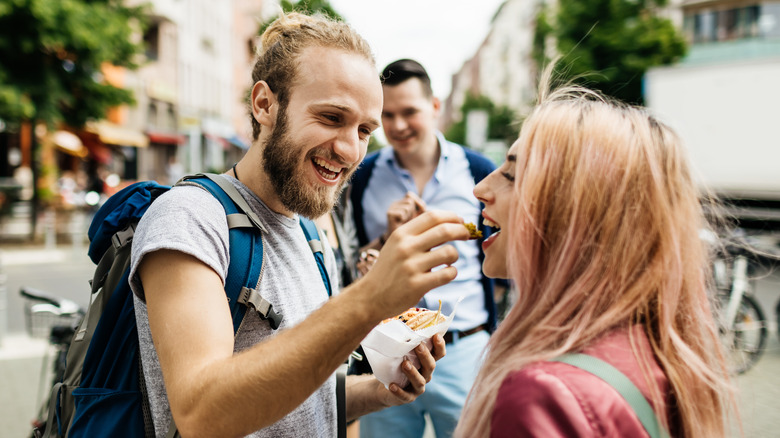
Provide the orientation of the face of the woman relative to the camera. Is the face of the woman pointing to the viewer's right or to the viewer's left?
to the viewer's left

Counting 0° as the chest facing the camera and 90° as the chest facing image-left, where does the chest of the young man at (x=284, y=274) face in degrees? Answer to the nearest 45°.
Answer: approximately 315°

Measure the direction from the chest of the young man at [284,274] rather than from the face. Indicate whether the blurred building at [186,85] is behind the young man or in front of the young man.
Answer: behind
